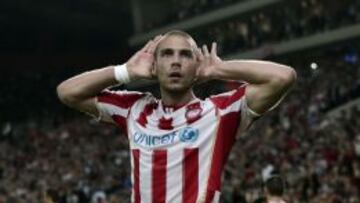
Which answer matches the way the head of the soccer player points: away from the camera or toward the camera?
toward the camera

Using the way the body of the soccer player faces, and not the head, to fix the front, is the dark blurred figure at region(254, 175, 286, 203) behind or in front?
behind

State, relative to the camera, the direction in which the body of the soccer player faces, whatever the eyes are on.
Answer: toward the camera
